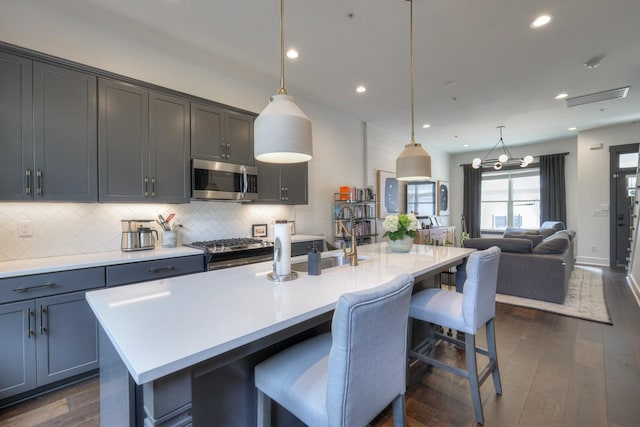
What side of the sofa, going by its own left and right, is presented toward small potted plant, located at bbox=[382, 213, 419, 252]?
left

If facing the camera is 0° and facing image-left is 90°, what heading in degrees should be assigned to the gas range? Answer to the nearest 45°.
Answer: approximately 315°

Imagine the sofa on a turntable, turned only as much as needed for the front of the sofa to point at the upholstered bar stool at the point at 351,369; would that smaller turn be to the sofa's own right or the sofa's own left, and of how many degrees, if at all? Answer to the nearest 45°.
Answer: approximately 90° to the sofa's own left

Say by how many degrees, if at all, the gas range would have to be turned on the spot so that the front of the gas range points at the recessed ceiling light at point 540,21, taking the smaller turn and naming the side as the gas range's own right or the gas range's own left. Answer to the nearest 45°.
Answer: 0° — it already faces it

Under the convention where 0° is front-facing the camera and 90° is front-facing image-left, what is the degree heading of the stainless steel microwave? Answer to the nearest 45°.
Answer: approximately 315°
